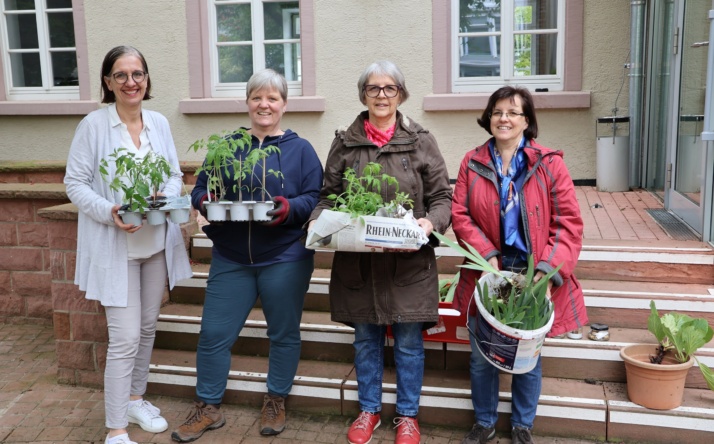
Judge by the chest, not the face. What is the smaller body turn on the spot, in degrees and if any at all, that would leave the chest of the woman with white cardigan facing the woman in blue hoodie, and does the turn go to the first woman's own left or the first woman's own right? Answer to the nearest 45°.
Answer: approximately 45° to the first woman's own left

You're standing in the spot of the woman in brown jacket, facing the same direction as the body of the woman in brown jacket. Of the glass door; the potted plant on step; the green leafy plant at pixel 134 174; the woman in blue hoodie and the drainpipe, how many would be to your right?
2

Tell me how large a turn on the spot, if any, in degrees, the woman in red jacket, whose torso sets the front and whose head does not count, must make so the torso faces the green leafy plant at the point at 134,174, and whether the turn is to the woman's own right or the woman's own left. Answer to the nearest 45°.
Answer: approximately 90° to the woman's own right

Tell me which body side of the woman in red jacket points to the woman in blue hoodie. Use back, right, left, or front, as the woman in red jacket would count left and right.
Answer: right

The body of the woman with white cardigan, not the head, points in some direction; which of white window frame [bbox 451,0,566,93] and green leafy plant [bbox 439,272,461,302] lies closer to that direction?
the green leafy plant

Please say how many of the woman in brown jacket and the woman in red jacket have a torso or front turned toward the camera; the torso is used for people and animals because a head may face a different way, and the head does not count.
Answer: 2

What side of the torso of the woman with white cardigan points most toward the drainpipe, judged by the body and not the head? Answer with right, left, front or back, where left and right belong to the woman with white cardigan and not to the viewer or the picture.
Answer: left

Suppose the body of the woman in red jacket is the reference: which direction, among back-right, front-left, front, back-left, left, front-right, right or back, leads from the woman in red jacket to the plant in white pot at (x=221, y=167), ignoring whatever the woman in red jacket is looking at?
right
